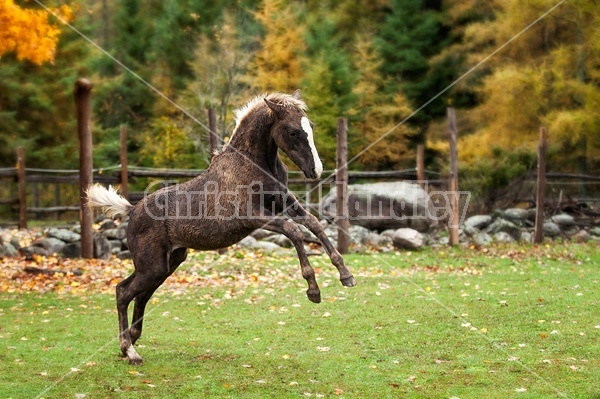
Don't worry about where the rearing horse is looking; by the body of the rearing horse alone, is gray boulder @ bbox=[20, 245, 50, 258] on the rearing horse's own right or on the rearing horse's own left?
on the rearing horse's own left

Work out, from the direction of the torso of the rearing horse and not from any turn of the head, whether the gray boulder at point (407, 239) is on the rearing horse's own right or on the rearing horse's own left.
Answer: on the rearing horse's own left

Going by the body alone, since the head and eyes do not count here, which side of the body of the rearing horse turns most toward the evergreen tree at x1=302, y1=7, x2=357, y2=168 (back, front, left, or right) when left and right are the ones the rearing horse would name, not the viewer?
left

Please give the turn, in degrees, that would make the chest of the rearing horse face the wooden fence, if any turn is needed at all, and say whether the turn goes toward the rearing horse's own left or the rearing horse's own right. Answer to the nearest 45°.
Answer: approximately 90° to the rearing horse's own left

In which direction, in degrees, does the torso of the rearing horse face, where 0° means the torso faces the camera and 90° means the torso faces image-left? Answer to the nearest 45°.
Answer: approximately 270°

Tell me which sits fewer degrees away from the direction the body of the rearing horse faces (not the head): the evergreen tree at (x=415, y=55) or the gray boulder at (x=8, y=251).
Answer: the evergreen tree

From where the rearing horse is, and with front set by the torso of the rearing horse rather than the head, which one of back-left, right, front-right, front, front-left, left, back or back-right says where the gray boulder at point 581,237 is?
front-left

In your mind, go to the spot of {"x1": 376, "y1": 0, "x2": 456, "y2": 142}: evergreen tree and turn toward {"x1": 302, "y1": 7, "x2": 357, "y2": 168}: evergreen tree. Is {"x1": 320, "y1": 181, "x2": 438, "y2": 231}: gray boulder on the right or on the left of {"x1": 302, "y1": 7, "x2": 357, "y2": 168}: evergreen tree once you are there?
left

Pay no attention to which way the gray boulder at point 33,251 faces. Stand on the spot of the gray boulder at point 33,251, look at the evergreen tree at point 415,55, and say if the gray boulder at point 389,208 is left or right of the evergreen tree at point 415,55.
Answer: right

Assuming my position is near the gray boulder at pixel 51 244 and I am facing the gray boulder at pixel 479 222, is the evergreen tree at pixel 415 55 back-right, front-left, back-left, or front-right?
front-left

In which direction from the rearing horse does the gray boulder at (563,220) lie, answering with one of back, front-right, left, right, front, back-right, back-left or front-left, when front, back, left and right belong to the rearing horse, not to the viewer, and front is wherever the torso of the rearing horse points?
front-left
